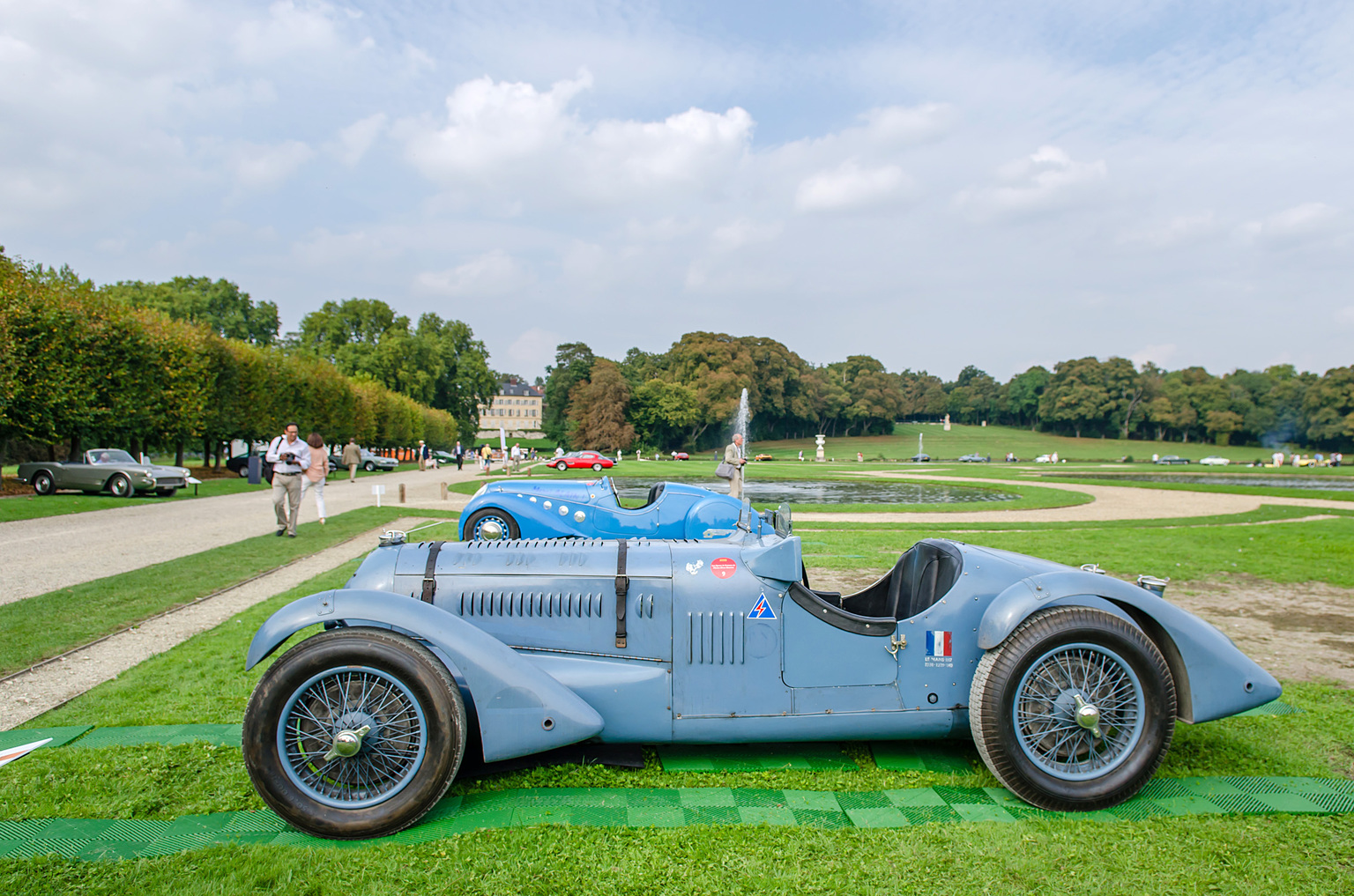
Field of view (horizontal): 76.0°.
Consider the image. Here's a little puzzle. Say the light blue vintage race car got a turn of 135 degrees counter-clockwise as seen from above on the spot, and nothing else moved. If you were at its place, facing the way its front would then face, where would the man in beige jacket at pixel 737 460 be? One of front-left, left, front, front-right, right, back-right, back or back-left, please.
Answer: back-left

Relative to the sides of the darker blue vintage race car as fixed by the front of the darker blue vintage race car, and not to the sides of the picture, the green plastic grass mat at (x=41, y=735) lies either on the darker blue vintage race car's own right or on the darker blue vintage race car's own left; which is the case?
on the darker blue vintage race car's own left

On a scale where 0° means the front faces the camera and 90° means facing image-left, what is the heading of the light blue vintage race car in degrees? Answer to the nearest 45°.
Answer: approximately 90°

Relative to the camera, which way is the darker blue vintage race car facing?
to the viewer's left

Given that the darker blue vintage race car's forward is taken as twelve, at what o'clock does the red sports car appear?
The red sports car is roughly at 3 o'clock from the darker blue vintage race car.

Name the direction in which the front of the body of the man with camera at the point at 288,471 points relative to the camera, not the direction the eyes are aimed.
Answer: toward the camera

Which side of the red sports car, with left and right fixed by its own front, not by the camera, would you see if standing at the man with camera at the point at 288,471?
left

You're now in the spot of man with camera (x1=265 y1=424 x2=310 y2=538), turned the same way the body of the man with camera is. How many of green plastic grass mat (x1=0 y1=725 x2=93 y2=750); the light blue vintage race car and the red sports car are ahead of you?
2

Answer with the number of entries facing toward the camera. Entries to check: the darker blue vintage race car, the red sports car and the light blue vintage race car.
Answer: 0

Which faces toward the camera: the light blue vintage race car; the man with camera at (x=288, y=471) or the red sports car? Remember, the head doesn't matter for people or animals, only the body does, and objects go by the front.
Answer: the man with camera

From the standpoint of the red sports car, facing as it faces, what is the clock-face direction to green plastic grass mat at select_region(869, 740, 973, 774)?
The green plastic grass mat is roughly at 9 o'clock from the red sports car.

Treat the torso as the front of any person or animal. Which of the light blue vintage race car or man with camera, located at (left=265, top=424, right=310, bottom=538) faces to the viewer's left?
the light blue vintage race car

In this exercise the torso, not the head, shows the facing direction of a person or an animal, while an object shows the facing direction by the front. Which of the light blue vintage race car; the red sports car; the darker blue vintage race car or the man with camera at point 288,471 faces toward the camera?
the man with camera

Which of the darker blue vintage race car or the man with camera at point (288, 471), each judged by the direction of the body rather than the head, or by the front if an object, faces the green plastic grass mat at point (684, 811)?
the man with camera
